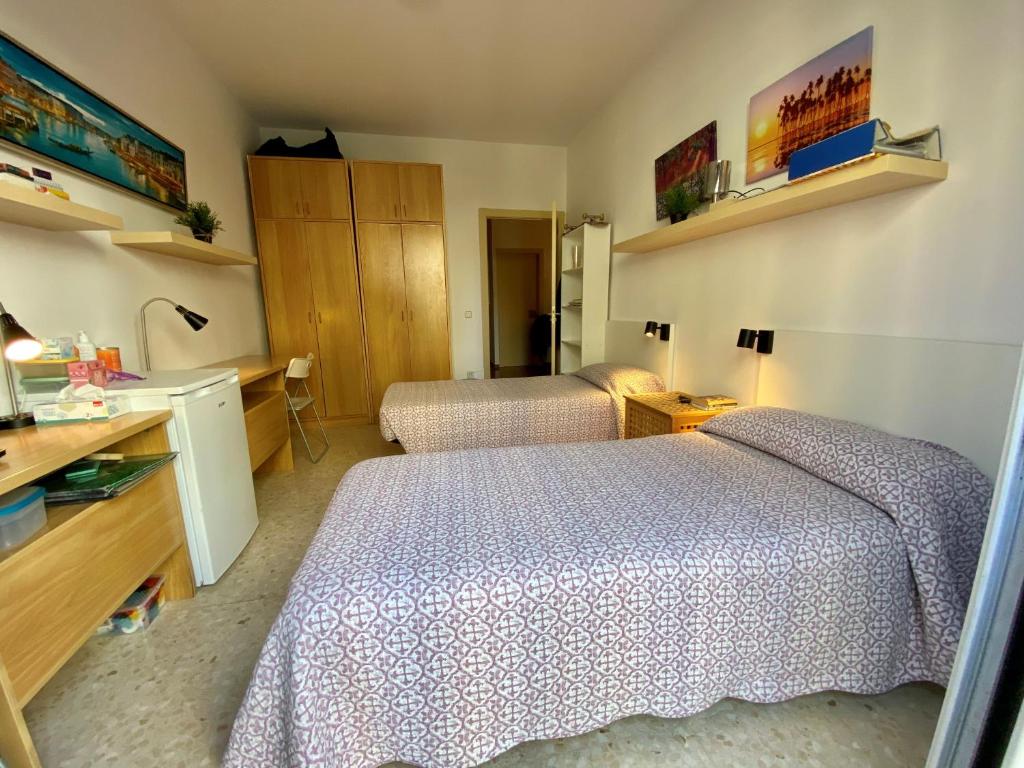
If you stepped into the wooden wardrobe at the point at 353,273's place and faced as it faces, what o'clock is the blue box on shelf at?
The blue box on shelf is roughly at 11 o'clock from the wooden wardrobe.

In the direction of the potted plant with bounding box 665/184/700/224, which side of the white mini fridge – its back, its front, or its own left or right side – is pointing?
front

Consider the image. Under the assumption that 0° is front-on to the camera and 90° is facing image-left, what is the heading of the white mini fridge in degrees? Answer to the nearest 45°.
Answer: approximately 315°

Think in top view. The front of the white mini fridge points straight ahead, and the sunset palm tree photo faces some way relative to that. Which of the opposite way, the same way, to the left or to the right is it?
the opposite way

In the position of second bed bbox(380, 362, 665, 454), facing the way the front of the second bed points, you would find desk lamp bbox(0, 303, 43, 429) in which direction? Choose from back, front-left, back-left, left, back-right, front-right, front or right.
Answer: front-left

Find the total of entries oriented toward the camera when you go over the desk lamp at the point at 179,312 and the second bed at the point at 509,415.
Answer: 0

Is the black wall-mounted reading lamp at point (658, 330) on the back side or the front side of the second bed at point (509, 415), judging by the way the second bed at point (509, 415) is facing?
on the back side

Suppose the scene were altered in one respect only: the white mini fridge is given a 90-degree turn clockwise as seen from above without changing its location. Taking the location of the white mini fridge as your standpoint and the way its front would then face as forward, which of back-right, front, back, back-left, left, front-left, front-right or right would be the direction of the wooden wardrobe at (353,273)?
back

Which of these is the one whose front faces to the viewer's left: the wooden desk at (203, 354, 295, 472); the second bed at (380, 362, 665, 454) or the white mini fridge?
the second bed

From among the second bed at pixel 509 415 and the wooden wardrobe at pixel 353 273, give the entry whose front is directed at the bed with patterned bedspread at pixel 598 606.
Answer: the wooden wardrobe

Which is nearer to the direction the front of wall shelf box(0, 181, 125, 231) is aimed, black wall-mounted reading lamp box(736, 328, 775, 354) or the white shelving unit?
the black wall-mounted reading lamp

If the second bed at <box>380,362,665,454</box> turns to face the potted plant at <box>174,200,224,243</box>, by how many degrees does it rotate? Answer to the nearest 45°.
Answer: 0° — it already faces it

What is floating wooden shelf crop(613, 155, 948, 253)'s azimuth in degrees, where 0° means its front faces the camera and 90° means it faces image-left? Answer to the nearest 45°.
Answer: approximately 45°

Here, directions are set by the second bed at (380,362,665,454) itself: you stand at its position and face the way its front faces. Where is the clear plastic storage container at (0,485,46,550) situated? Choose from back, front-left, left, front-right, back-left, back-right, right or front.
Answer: front-left

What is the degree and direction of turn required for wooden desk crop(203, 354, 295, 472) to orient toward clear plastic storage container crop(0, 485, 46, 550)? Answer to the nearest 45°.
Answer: approximately 45° to its right

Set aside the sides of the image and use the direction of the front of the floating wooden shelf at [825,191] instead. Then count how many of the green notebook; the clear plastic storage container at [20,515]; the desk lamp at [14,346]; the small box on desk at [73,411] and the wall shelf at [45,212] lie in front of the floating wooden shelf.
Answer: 5

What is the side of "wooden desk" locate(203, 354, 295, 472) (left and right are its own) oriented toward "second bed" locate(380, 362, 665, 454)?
front

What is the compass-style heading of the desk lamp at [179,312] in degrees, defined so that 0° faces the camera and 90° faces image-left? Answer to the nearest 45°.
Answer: approximately 270°

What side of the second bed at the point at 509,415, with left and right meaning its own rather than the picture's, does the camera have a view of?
left
